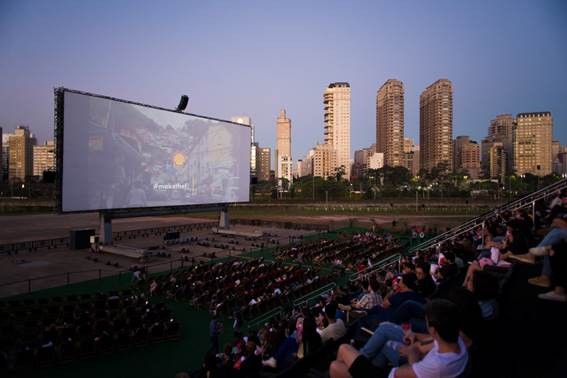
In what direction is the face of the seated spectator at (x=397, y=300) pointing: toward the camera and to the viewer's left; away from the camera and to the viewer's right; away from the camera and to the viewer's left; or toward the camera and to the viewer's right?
away from the camera and to the viewer's left

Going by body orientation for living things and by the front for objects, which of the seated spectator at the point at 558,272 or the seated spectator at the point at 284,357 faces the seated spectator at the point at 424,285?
the seated spectator at the point at 558,272

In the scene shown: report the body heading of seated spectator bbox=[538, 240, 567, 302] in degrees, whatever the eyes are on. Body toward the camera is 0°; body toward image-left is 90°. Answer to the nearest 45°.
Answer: approximately 90°

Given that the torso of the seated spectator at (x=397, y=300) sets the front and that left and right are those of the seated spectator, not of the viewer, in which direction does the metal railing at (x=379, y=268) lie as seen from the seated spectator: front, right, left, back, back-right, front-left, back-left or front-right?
right

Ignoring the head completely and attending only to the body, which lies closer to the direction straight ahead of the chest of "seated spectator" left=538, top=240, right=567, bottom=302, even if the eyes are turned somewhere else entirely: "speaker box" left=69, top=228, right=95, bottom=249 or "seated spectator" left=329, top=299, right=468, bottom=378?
the speaker box

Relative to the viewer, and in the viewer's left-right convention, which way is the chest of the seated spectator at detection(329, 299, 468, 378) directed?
facing away from the viewer and to the left of the viewer

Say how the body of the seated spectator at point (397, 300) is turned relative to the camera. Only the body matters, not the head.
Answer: to the viewer's left

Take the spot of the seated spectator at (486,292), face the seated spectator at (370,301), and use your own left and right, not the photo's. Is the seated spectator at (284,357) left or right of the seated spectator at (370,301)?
left

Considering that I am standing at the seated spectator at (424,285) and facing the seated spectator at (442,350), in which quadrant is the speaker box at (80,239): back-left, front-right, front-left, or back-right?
back-right

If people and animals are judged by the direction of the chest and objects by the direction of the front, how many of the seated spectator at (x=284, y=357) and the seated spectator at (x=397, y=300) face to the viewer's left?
2

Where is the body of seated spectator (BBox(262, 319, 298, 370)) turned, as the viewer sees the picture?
to the viewer's left

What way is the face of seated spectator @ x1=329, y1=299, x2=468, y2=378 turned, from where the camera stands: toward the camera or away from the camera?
away from the camera
